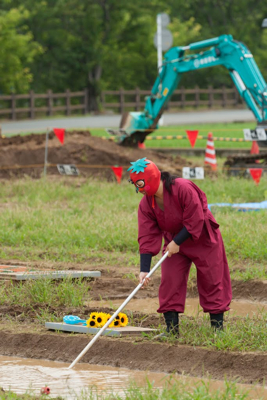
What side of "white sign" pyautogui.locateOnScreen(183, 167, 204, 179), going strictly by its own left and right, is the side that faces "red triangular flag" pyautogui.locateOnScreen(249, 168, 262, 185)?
left

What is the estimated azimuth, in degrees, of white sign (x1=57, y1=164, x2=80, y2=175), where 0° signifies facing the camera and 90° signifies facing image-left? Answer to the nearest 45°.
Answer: approximately 0°

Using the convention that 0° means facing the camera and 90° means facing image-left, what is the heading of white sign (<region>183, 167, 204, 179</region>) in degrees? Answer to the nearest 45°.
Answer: approximately 0°

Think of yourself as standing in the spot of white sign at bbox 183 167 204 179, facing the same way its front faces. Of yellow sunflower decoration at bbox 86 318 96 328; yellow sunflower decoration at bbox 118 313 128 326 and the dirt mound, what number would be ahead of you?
2

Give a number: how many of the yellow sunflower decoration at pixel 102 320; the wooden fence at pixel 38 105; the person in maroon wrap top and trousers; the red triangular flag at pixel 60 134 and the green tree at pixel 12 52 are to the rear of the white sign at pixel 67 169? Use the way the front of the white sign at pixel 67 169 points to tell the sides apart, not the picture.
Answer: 3

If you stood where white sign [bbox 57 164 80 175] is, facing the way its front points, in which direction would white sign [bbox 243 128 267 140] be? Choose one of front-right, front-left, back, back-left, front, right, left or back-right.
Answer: left

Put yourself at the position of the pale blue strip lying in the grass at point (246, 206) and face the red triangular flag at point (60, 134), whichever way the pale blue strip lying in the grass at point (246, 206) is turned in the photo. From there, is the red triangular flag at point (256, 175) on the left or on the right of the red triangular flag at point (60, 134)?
right

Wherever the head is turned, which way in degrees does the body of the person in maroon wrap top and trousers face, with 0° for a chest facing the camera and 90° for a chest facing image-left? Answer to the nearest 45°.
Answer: approximately 45°

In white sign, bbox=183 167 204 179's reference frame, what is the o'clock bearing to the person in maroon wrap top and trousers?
The person in maroon wrap top and trousers is roughly at 12 o'clock from the white sign.

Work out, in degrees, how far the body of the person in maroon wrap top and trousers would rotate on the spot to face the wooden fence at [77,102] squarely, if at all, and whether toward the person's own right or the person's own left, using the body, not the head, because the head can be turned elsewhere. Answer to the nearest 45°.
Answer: approximately 135° to the person's own right

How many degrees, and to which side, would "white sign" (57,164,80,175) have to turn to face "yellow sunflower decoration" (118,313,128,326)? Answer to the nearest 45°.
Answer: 0° — it already faces it

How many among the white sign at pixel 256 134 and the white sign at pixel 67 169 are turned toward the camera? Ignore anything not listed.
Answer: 2
